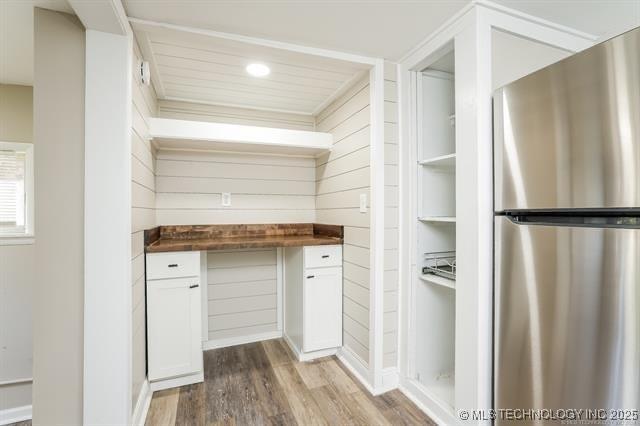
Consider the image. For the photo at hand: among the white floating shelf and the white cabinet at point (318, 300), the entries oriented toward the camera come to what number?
2

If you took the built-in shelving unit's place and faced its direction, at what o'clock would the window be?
The window is roughly at 1 o'clock from the built-in shelving unit.

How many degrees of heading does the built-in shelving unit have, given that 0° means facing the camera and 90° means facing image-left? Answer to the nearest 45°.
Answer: approximately 45°

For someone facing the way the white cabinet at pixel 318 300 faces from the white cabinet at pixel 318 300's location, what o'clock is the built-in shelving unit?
The built-in shelving unit is roughly at 10 o'clock from the white cabinet.

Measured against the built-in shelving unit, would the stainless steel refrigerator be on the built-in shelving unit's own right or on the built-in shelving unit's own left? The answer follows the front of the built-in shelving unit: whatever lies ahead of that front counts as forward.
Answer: on the built-in shelving unit's own left
